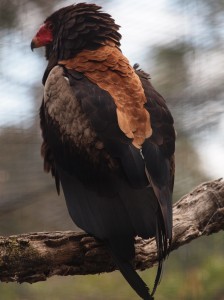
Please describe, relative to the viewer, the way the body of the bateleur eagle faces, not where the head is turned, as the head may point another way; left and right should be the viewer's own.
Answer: facing away from the viewer and to the left of the viewer
